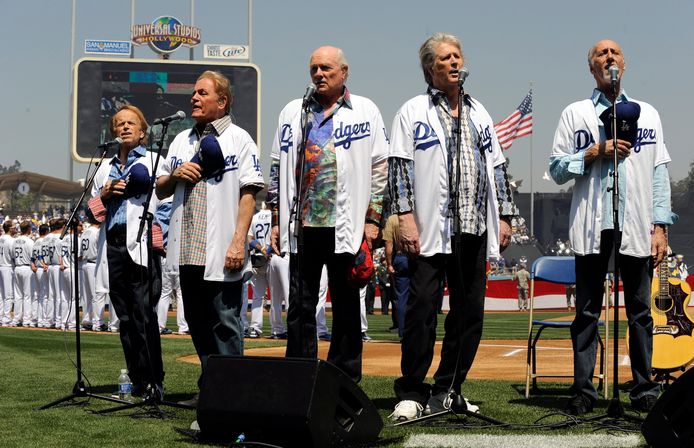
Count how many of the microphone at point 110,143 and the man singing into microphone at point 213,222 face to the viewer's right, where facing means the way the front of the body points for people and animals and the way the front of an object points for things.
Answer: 1

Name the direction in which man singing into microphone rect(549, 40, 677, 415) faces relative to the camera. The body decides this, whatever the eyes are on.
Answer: toward the camera

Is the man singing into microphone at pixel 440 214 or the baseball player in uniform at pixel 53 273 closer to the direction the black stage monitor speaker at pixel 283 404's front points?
the man singing into microphone

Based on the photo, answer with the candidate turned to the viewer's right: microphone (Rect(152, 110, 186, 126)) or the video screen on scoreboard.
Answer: the microphone

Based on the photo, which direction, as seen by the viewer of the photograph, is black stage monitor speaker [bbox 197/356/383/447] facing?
facing away from the viewer and to the right of the viewer

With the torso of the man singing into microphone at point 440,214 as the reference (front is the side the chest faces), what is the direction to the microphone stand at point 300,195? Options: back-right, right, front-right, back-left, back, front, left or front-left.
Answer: right

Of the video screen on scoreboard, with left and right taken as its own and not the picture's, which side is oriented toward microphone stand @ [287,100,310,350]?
front

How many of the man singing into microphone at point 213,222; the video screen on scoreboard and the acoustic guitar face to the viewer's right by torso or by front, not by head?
0

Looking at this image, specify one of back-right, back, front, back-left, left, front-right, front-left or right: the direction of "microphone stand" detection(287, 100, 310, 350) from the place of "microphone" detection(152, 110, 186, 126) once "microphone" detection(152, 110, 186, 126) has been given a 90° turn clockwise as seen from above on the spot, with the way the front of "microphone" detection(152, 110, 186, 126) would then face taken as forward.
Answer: front-left

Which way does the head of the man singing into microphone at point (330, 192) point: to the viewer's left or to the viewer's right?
to the viewer's left

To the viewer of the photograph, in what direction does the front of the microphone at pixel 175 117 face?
facing to the right of the viewer

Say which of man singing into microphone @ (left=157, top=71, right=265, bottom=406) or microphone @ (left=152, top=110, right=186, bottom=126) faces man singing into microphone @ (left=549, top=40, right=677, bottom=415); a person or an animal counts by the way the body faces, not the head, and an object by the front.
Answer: the microphone
